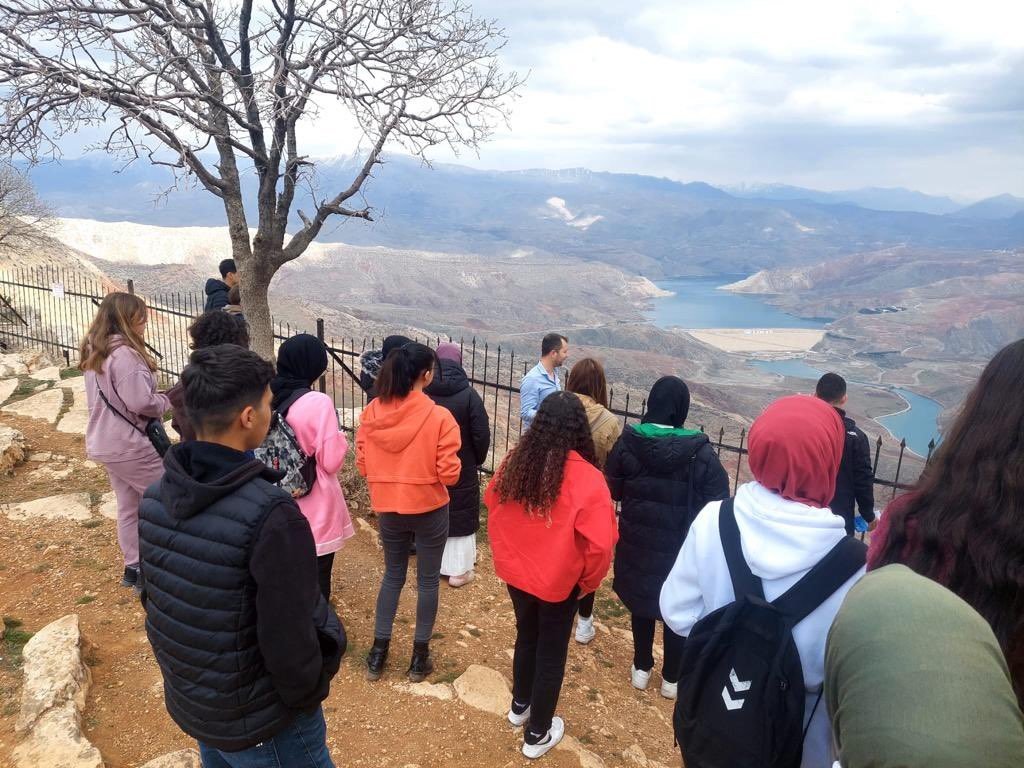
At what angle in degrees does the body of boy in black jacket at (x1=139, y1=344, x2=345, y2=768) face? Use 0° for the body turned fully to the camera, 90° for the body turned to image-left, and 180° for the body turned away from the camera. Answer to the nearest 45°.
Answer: approximately 225°

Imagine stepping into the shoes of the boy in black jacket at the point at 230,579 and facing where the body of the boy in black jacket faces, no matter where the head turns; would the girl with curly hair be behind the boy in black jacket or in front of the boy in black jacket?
in front

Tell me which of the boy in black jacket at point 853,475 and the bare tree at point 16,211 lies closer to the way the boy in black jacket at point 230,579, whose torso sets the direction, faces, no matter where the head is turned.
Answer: the boy in black jacket

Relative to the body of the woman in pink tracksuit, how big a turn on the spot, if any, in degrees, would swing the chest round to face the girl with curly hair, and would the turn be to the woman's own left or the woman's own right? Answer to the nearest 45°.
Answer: approximately 90° to the woman's own right

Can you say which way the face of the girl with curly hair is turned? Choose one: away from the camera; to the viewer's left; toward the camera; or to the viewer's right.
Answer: away from the camera

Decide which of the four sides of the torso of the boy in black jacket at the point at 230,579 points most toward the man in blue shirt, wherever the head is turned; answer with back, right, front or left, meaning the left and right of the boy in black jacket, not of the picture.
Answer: front
